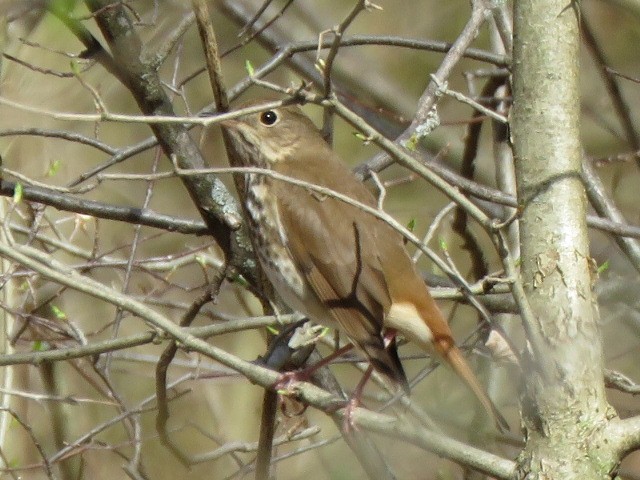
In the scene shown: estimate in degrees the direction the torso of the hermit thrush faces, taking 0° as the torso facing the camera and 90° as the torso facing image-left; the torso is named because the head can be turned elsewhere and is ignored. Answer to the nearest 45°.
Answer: approximately 90°

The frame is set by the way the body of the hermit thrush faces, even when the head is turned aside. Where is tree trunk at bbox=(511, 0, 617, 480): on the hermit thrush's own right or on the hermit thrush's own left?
on the hermit thrush's own left
